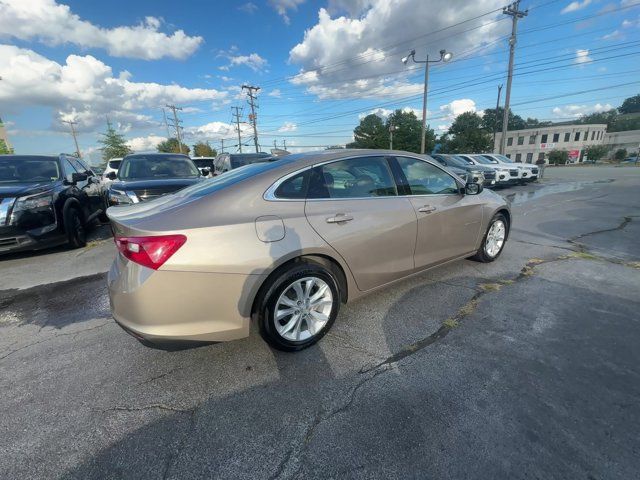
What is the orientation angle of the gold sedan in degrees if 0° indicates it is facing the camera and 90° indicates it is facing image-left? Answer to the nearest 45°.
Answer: approximately 225°

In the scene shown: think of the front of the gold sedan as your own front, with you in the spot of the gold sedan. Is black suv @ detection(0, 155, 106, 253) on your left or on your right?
on your left

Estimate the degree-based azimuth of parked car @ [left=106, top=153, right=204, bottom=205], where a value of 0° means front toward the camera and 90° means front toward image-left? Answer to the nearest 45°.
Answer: approximately 0°

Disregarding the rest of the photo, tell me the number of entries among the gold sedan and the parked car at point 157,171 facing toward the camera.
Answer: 1

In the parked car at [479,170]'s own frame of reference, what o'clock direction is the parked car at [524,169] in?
the parked car at [524,169] is roughly at 9 o'clock from the parked car at [479,170].

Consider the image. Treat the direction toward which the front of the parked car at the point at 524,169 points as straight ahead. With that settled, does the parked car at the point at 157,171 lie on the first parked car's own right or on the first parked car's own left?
on the first parked car's own right

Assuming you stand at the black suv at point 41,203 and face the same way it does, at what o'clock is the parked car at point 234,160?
The parked car is roughly at 6 o'clock from the black suv.

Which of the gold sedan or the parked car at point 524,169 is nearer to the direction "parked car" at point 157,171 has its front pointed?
the gold sedan

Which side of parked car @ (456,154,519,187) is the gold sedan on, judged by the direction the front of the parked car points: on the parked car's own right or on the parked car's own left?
on the parked car's own right

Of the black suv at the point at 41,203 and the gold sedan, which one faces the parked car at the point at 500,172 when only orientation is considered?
the gold sedan

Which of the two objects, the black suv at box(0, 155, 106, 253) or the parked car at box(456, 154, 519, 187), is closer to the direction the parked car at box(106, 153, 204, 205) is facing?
the black suv
